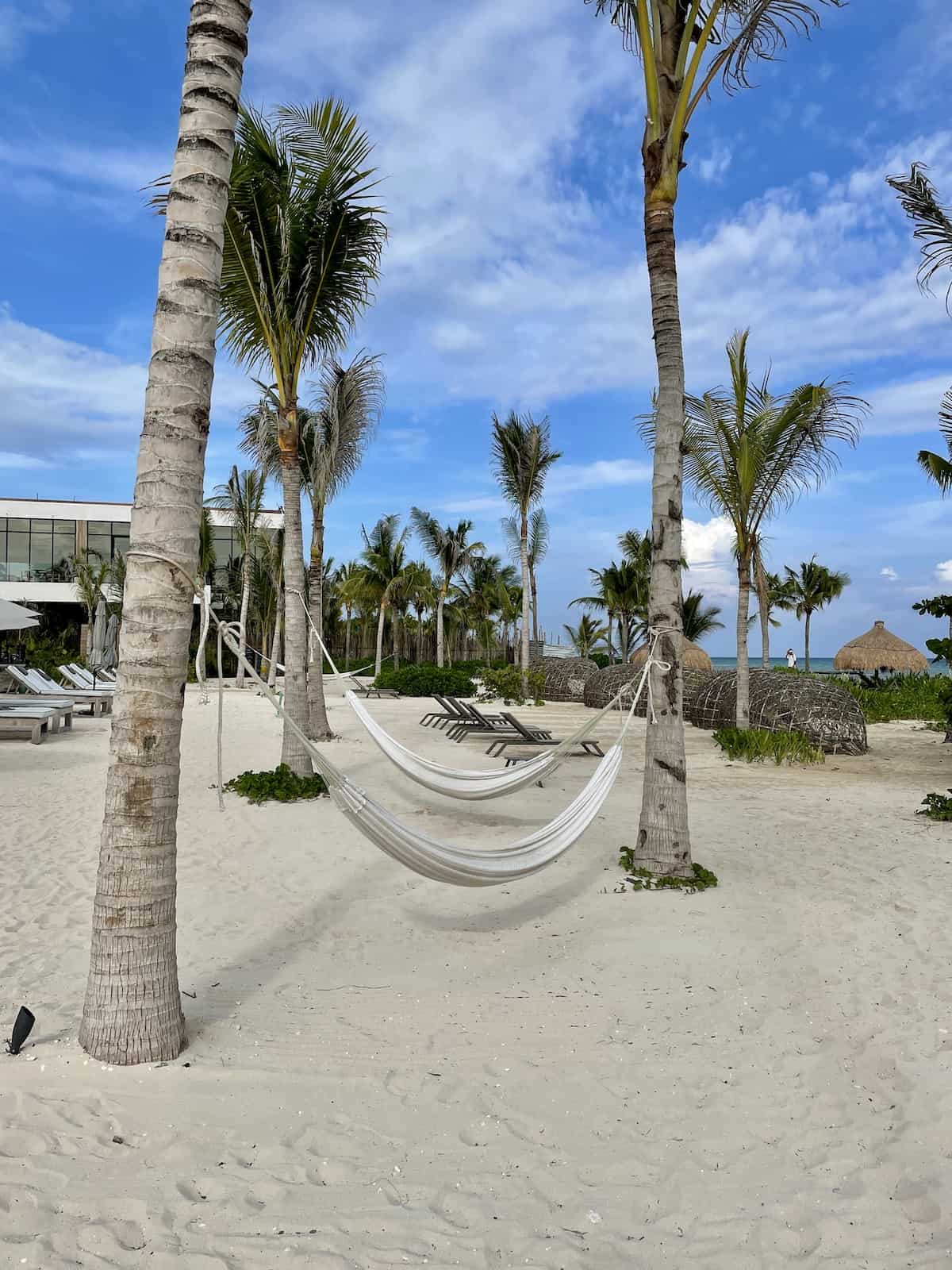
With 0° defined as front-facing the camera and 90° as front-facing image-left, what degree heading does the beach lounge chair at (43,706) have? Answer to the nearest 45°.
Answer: approximately 270°

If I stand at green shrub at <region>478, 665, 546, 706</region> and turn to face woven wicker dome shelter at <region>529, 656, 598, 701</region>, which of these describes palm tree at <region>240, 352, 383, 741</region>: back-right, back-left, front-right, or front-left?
back-right

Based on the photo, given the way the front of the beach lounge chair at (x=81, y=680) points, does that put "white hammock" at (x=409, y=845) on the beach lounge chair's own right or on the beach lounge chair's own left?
on the beach lounge chair's own right

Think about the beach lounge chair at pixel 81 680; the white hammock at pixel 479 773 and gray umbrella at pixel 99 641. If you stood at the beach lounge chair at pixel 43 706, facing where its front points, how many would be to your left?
2

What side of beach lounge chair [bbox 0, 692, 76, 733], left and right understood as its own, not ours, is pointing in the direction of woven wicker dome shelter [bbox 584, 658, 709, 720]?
front

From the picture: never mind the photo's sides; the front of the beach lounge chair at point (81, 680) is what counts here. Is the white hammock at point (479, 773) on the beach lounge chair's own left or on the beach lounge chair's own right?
on the beach lounge chair's own right

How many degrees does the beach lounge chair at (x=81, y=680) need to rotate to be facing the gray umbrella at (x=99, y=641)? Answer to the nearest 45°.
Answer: approximately 90° to its left

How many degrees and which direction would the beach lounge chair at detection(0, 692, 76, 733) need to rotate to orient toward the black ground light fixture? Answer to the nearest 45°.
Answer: approximately 90° to its right

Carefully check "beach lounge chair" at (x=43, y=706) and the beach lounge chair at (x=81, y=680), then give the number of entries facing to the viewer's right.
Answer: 2

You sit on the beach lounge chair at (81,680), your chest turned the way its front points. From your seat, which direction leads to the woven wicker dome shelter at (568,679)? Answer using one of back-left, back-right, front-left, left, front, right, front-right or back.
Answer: front

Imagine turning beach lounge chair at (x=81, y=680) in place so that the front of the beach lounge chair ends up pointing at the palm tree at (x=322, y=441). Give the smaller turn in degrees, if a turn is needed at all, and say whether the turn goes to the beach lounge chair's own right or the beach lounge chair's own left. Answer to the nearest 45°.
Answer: approximately 45° to the beach lounge chair's own right

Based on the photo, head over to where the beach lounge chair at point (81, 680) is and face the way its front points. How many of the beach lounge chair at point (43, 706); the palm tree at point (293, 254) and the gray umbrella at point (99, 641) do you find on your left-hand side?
1

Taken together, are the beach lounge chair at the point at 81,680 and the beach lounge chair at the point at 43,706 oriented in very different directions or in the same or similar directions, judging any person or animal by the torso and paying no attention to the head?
same or similar directions

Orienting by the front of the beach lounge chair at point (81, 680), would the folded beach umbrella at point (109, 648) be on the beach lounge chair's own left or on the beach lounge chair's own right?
on the beach lounge chair's own left

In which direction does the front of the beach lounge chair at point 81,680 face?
to the viewer's right
